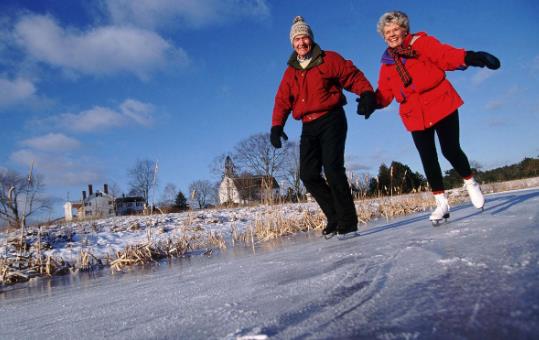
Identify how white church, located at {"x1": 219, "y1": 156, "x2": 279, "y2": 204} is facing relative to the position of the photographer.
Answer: facing the viewer and to the left of the viewer

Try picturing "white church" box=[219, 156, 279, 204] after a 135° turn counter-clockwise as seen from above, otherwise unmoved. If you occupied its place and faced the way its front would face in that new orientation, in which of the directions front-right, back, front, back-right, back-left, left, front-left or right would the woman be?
right

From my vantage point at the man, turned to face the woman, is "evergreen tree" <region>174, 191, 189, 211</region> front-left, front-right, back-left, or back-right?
back-left

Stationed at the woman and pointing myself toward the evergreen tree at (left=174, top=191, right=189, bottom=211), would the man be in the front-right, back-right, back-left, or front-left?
front-left

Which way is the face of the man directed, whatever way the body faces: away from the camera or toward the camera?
toward the camera

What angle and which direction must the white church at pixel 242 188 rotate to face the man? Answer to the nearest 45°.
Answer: approximately 45° to its left
